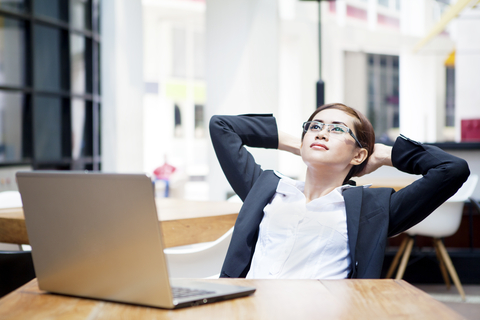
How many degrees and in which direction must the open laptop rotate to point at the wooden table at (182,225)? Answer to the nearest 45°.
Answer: approximately 45° to its left

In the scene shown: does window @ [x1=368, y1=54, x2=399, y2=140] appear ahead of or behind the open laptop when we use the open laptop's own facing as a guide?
ahead

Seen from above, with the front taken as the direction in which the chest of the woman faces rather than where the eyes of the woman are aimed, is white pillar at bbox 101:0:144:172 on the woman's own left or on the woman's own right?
on the woman's own right

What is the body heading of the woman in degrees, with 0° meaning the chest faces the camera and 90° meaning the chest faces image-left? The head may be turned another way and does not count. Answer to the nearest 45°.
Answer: approximately 45°

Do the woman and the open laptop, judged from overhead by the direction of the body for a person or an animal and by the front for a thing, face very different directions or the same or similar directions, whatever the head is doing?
very different directions

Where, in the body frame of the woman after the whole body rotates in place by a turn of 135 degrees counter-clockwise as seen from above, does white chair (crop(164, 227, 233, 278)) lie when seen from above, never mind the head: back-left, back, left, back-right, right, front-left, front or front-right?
back-left

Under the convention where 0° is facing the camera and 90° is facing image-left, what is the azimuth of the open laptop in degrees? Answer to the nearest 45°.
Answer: approximately 225°

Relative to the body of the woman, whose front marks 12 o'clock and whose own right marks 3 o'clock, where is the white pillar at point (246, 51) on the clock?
The white pillar is roughly at 4 o'clock from the woman.
